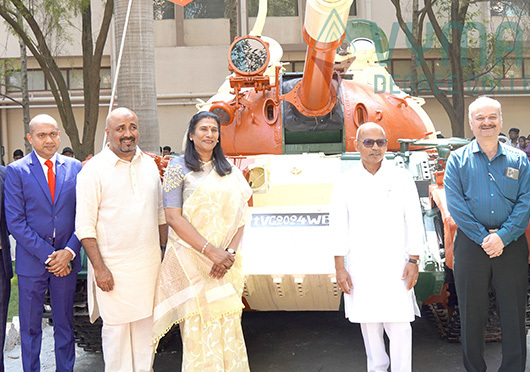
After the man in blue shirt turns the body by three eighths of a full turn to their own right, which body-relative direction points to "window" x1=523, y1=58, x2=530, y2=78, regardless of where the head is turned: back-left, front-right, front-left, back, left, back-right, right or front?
front-right

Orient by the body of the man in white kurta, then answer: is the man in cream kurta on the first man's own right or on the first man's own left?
on the first man's own right

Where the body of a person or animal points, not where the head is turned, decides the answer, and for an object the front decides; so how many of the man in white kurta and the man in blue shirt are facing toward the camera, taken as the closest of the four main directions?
2

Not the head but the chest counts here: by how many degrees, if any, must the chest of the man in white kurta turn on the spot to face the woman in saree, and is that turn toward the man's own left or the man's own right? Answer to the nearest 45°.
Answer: approximately 90° to the man's own right

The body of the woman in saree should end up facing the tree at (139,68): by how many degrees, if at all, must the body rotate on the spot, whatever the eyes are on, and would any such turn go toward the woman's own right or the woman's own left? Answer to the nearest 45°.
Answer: approximately 135° to the woman's own left

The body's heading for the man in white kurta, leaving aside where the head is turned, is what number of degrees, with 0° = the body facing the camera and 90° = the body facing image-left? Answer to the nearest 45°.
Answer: approximately 0°

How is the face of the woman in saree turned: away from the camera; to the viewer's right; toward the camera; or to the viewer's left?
toward the camera

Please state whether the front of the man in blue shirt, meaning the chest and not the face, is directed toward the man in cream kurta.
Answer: no

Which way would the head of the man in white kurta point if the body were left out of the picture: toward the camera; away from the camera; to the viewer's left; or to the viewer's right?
toward the camera

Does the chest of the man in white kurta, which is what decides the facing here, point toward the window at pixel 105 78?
no

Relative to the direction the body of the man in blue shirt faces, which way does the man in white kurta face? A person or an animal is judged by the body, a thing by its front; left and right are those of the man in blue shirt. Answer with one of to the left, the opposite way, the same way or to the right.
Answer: the same way

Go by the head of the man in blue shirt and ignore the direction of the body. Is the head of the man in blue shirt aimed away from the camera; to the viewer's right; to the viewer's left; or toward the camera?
toward the camera

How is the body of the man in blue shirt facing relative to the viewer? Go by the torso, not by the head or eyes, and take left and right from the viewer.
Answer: facing the viewer

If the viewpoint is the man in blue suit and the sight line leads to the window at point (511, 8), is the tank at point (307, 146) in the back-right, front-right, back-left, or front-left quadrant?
front-right

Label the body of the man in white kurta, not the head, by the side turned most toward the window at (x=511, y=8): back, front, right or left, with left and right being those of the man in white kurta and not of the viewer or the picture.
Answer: back

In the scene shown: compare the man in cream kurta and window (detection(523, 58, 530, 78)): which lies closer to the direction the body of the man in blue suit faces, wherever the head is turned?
the man in cream kurta

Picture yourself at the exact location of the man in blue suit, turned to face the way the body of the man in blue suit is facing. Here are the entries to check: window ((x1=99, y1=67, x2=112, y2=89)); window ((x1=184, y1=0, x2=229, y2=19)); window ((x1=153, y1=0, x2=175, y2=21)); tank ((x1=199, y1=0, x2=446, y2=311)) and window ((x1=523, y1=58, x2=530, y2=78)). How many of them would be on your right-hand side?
0

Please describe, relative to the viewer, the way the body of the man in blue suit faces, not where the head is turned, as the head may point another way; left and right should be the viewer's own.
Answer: facing the viewer and to the right of the viewer
